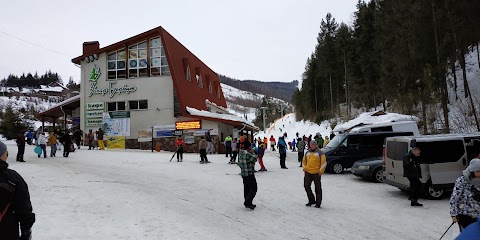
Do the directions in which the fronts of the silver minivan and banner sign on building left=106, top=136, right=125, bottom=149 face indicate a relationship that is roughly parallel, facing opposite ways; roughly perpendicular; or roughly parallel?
roughly perpendicular

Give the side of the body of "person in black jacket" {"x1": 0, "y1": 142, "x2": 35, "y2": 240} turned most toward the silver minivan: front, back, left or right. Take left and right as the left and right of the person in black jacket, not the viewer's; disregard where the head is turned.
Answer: right

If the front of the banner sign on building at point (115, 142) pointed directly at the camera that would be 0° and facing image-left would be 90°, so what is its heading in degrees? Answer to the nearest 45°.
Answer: approximately 0°

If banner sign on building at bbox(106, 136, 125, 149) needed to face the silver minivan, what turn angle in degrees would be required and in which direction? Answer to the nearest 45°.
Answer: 0° — it already faces it

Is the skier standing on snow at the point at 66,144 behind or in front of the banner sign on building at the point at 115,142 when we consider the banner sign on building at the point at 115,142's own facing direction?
in front

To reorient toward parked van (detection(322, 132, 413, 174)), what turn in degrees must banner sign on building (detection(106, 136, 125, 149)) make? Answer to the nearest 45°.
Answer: approximately 45° to its left

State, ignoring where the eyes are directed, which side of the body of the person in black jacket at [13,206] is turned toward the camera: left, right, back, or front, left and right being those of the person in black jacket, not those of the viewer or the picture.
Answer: back
